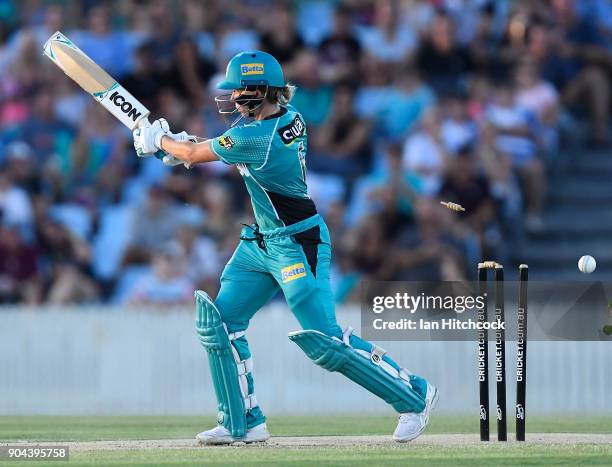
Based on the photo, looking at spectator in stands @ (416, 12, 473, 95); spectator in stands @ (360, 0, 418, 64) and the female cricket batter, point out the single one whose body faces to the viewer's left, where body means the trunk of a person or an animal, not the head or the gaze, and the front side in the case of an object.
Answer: the female cricket batter

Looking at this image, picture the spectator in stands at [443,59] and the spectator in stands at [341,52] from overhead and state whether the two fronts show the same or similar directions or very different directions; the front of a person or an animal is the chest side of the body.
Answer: same or similar directions

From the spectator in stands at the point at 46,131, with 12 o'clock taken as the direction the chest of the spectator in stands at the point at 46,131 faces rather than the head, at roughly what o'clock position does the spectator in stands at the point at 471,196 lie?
the spectator in stands at the point at 471,196 is roughly at 10 o'clock from the spectator in stands at the point at 46,131.

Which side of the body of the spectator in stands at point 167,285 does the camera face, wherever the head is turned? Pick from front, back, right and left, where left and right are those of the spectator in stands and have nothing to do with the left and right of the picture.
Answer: front

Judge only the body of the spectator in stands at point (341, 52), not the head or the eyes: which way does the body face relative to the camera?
toward the camera

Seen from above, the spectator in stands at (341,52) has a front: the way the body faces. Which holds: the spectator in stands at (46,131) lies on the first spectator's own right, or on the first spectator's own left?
on the first spectator's own right

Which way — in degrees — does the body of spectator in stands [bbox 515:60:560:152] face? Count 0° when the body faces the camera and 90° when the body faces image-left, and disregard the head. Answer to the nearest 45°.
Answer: approximately 45°

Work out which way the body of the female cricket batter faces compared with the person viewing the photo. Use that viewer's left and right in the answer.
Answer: facing to the left of the viewer

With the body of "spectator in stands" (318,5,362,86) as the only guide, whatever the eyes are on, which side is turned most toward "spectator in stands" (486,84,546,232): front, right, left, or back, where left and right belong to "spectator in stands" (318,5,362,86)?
left

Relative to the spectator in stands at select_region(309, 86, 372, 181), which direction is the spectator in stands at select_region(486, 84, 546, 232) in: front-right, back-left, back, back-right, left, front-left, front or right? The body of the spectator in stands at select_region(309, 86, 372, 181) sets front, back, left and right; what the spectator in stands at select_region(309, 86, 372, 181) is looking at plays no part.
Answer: left

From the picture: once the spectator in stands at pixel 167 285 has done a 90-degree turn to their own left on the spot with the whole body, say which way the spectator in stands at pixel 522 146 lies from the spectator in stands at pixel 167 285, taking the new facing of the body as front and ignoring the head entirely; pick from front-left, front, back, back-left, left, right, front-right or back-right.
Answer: front

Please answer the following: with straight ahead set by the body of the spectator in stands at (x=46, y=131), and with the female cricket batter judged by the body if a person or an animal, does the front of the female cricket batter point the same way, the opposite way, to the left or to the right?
to the right

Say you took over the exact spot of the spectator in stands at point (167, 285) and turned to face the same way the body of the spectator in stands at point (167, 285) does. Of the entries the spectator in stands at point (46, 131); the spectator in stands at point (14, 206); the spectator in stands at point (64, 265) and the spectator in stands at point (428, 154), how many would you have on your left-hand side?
1

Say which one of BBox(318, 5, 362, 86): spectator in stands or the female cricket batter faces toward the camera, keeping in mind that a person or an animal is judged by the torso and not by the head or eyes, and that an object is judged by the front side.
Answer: the spectator in stands

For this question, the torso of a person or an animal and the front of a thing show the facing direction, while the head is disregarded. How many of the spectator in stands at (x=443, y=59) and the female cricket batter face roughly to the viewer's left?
1

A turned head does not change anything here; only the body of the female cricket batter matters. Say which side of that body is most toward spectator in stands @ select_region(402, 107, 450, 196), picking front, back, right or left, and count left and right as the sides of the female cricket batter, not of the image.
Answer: right

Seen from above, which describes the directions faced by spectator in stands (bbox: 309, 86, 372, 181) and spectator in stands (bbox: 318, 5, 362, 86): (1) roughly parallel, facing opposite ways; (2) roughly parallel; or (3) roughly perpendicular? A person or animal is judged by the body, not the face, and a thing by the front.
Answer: roughly parallel

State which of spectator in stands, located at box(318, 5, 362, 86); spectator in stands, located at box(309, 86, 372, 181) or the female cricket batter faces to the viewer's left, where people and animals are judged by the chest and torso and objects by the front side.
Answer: the female cricket batter
